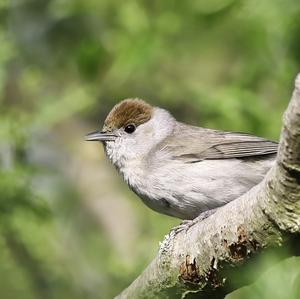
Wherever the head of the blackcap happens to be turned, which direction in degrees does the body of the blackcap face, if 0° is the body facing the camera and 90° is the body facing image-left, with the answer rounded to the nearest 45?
approximately 90°
